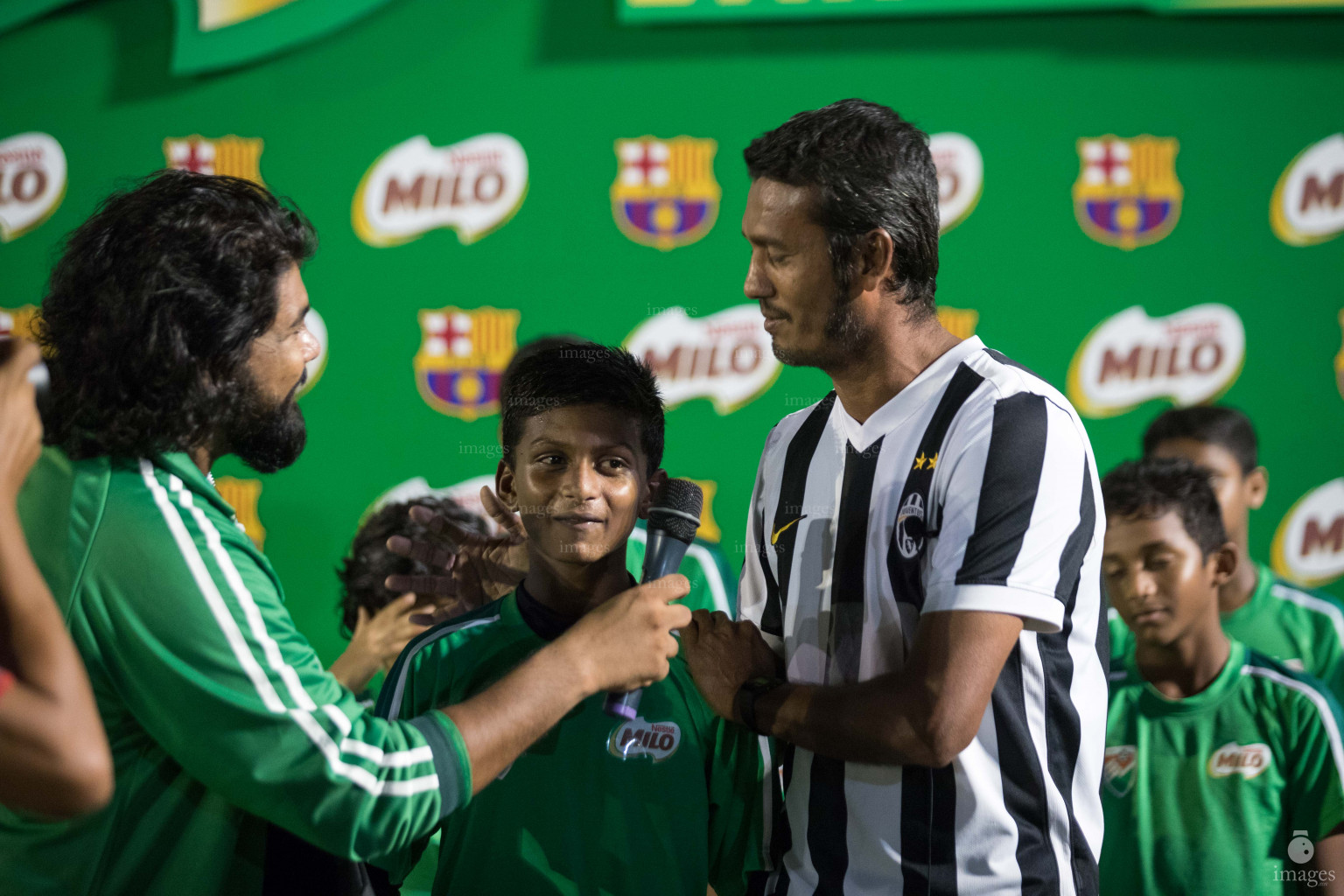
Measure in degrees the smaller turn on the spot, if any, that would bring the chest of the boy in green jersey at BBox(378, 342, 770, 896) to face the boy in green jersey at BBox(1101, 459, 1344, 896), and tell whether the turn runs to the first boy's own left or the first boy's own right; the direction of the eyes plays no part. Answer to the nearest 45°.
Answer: approximately 135° to the first boy's own left

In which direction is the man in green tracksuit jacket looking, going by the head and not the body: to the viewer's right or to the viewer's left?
to the viewer's right

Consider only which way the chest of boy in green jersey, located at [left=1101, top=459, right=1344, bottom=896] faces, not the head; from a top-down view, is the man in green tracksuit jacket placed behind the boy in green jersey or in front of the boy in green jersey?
in front

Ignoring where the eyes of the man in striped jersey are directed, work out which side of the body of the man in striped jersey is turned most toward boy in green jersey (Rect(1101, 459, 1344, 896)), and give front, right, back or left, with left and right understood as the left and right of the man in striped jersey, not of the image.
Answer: back

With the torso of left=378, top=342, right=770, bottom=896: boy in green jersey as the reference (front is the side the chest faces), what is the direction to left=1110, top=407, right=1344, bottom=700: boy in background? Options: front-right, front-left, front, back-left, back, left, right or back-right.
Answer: back-left

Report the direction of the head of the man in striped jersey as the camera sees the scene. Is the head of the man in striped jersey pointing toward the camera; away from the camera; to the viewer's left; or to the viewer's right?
to the viewer's left

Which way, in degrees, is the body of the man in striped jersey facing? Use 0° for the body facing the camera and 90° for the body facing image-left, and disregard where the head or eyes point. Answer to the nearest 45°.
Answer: approximately 45°

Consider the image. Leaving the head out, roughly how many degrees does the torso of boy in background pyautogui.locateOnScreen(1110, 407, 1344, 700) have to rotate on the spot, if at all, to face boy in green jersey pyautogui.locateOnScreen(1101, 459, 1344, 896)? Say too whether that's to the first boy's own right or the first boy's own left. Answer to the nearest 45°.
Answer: approximately 45° to the first boy's own left
